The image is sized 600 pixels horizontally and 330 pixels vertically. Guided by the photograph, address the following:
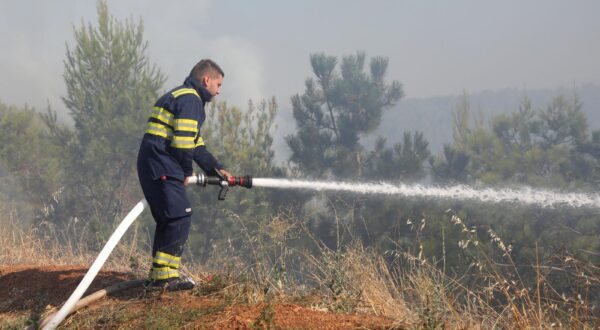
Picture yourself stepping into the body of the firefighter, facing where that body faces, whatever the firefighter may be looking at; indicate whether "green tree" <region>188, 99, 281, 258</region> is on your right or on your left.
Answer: on your left

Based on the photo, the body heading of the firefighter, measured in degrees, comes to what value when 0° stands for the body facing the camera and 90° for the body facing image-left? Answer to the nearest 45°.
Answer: approximately 270°

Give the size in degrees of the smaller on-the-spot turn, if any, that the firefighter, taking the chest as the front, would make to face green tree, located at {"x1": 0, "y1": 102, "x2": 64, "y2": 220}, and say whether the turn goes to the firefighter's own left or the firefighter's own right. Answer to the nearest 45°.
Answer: approximately 90° to the firefighter's own left

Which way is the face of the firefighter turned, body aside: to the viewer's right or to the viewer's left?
to the viewer's right

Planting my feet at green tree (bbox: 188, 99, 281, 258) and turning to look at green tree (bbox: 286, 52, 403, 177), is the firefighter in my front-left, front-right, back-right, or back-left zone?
back-right
